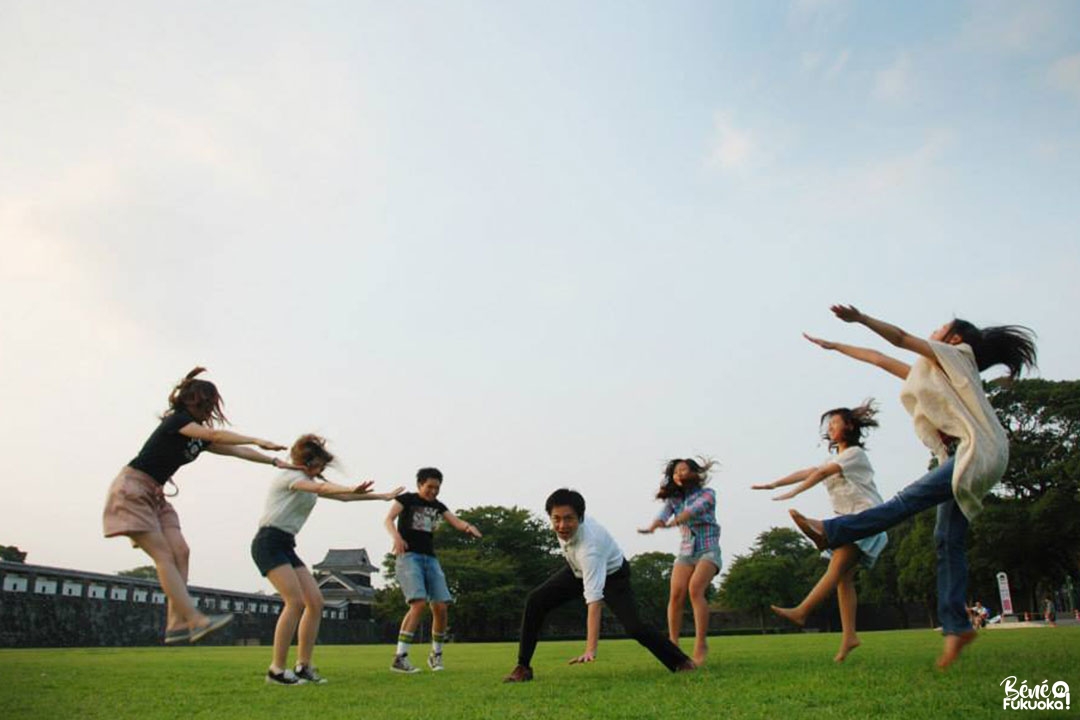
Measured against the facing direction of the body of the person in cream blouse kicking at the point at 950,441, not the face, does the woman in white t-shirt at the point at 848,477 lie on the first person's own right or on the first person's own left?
on the first person's own right

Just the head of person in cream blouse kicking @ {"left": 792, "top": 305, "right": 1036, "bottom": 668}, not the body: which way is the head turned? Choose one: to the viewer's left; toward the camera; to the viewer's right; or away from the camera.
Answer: to the viewer's left

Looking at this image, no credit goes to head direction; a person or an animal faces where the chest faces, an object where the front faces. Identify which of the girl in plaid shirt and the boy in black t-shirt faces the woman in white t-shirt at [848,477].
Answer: the boy in black t-shirt

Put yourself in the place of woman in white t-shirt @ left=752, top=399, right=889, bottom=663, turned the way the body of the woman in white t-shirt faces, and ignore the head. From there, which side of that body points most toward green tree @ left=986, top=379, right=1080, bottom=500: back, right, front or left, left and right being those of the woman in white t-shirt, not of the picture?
right

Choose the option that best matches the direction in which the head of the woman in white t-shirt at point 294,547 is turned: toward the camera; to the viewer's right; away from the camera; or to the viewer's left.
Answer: to the viewer's right

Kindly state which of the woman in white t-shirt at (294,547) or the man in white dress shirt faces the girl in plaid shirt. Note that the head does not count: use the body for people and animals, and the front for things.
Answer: the woman in white t-shirt

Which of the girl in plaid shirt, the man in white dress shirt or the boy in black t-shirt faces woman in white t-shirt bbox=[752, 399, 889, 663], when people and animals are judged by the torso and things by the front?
the boy in black t-shirt

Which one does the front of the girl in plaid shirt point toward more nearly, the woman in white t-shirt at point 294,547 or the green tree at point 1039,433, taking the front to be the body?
the woman in white t-shirt

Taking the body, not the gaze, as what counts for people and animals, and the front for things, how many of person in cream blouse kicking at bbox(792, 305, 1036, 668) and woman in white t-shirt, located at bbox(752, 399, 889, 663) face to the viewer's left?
2

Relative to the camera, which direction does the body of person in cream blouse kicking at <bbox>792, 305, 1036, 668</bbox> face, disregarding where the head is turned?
to the viewer's left

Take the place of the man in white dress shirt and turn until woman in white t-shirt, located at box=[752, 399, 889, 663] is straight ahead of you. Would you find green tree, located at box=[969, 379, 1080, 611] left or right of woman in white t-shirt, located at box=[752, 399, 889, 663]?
left

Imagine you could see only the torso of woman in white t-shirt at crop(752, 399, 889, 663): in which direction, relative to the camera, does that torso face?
to the viewer's left

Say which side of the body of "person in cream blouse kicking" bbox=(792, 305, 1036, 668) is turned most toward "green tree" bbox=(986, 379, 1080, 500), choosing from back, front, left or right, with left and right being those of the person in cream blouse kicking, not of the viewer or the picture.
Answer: right
